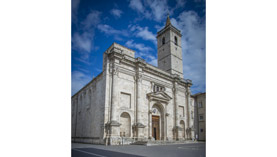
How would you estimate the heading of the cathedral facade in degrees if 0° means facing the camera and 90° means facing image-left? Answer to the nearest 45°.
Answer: approximately 315°
